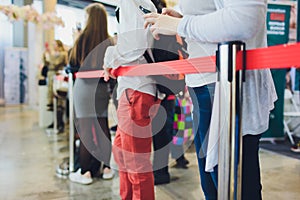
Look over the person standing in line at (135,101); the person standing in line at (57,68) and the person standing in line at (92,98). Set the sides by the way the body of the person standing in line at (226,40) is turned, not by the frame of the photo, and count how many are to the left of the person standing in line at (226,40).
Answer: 0

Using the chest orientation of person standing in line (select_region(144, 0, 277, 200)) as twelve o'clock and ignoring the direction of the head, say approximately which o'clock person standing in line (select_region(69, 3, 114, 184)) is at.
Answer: person standing in line (select_region(69, 3, 114, 184)) is roughly at 2 o'clock from person standing in line (select_region(144, 0, 277, 200)).

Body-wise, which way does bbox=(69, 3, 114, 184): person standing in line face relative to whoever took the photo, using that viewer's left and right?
facing away from the viewer and to the left of the viewer

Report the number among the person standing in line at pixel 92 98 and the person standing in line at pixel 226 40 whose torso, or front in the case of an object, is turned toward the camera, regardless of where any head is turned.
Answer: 0

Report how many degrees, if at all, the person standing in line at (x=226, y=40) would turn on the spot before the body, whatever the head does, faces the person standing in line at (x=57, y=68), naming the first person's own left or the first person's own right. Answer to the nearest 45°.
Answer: approximately 45° to the first person's own right

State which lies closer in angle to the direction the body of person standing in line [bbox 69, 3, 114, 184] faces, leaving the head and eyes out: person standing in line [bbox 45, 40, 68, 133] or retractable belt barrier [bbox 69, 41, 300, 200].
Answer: the person standing in line

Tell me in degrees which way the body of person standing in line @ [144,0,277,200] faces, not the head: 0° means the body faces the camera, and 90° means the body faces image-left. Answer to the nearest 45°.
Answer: approximately 90°

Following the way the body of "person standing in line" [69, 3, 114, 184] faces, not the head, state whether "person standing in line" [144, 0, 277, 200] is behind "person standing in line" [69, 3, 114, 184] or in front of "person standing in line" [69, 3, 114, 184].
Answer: behind
